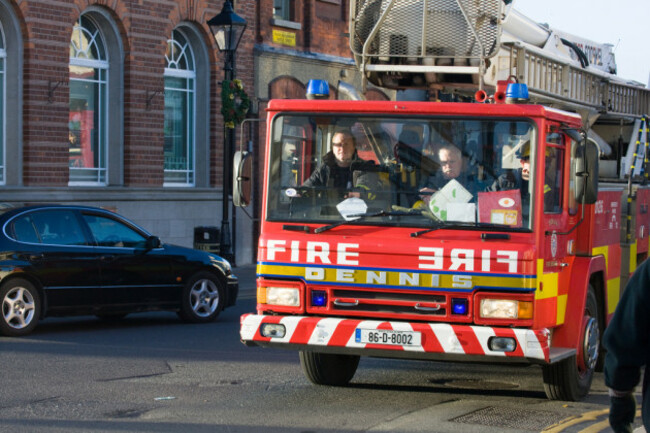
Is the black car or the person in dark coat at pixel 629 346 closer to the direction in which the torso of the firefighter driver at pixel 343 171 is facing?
the person in dark coat

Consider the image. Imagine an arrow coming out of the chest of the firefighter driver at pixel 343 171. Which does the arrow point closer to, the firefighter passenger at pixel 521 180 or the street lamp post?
the firefighter passenger

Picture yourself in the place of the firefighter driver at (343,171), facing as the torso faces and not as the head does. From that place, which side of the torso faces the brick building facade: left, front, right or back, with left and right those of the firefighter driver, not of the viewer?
back

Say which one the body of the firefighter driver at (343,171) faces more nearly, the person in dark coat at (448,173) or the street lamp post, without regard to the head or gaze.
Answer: the person in dark coat

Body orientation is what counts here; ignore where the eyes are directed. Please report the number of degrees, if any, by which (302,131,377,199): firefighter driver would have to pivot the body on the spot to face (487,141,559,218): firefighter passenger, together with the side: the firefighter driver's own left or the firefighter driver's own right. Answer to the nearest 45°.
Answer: approximately 90° to the firefighter driver's own left

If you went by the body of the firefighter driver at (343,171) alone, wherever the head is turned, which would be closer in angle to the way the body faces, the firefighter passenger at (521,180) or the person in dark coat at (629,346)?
the person in dark coat

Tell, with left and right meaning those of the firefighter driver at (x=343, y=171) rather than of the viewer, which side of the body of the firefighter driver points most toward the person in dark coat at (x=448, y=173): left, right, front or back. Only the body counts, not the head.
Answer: left

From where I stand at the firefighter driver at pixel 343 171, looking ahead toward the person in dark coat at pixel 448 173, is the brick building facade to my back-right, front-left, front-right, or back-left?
back-left

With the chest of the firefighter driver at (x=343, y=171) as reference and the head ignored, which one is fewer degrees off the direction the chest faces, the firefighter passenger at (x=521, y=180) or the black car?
the firefighter passenger

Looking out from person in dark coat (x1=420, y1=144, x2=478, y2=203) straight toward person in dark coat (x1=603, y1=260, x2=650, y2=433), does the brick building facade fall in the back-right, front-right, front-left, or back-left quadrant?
back-right

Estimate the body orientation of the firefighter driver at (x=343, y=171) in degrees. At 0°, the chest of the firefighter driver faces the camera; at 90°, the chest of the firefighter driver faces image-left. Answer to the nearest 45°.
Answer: approximately 0°
